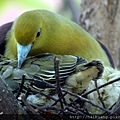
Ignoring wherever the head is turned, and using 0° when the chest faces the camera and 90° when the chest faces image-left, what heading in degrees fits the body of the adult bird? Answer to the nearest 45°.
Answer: approximately 45°
